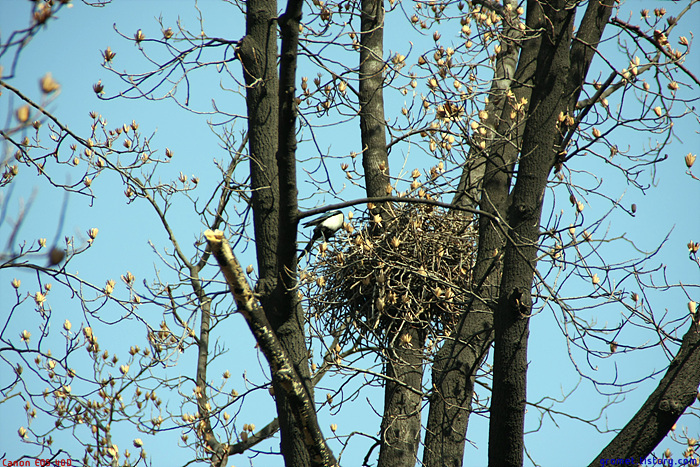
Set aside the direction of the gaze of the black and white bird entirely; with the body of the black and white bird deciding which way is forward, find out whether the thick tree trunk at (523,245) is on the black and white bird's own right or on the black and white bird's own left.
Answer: on the black and white bird's own right

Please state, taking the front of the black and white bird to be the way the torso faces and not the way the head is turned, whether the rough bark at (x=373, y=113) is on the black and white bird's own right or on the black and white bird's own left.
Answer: on the black and white bird's own right
